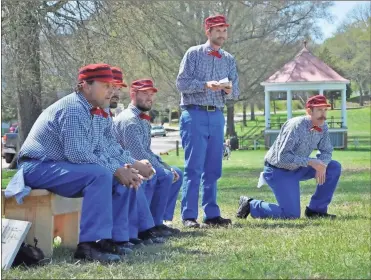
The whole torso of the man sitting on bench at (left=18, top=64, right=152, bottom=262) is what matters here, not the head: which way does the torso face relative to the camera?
to the viewer's right

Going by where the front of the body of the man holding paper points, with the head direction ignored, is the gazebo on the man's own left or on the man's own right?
on the man's own left

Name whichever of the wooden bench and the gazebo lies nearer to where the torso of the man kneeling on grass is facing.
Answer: the wooden bench

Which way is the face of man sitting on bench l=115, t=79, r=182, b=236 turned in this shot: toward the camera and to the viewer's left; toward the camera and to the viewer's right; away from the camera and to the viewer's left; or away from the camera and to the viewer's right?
toward the camera and to the viewer's right

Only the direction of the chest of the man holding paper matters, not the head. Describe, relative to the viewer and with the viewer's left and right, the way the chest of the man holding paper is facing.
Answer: facing the viewer and to the right of the viewer

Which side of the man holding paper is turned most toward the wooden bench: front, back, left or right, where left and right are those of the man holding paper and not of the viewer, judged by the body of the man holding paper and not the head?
right

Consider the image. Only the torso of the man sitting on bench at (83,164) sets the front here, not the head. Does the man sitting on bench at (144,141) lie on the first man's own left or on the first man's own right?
on the first man's own left

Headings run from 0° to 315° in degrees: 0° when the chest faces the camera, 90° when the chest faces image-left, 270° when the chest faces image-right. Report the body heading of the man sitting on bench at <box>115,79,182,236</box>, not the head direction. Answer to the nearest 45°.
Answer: approximately 315°

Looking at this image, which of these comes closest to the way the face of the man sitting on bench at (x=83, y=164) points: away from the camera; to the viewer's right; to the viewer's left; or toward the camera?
to the viewer's right
